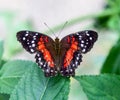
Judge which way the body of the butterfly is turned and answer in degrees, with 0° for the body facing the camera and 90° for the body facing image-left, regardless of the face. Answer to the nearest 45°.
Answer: approximately 180°

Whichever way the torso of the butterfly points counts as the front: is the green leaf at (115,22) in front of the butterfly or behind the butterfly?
in front
